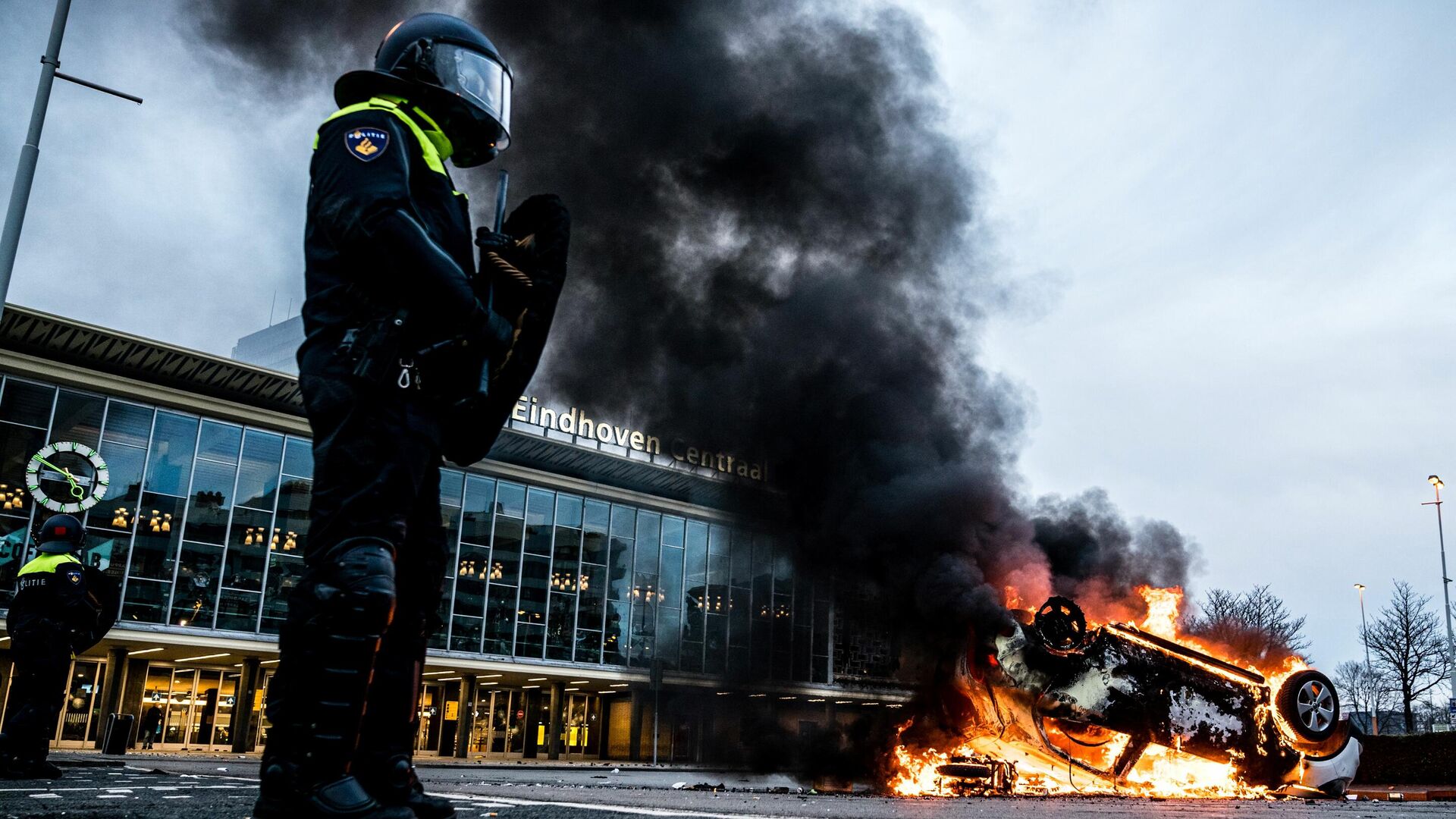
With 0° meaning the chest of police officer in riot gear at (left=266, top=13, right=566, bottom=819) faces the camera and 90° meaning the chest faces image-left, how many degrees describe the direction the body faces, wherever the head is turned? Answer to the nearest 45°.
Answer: approximately 270°

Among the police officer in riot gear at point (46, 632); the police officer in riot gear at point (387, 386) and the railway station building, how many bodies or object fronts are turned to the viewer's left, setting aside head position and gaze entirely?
0

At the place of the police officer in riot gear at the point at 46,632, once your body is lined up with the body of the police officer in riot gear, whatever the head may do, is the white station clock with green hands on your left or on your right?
on your left

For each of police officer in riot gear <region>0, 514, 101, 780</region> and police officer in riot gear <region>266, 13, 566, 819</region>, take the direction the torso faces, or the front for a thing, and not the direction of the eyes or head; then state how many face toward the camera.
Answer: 0

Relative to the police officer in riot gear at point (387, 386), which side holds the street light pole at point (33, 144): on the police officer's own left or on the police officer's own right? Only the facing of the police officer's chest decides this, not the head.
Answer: on the police officer's own left

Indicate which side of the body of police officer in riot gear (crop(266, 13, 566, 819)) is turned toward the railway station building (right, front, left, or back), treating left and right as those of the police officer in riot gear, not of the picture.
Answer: left

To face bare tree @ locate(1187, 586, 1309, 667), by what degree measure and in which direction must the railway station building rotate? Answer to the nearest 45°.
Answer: approximately 45° to its left

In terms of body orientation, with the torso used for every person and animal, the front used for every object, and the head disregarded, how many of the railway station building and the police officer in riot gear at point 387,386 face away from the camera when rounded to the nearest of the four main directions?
0

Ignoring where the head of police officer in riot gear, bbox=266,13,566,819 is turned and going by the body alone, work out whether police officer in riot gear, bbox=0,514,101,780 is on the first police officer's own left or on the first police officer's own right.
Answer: on the first police officer's own left

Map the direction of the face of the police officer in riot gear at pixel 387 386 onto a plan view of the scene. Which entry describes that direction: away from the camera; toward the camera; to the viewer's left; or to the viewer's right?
to the viewer's right

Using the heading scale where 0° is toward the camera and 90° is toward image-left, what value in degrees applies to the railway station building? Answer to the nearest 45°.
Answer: approximately 315°

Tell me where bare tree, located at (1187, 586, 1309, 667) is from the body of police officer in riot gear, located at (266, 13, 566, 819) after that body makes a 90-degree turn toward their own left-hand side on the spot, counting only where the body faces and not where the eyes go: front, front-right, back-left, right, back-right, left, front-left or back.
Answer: front-right
